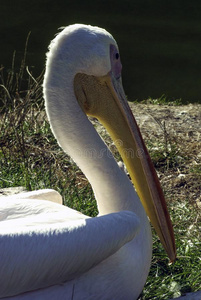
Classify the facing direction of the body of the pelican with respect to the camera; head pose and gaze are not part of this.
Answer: to the viewer's right
